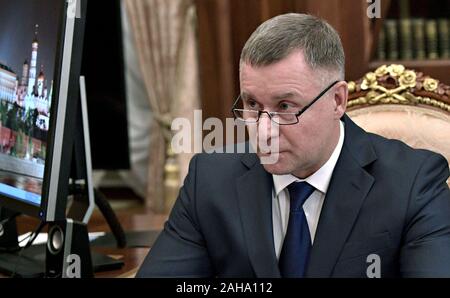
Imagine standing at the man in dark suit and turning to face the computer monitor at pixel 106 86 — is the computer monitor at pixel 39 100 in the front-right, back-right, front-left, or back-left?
front-left

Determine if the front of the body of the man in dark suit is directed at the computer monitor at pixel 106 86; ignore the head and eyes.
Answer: no

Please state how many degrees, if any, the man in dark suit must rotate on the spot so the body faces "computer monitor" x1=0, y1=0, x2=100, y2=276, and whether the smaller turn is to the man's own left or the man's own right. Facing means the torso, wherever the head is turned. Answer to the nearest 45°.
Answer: approximately 45° to the man's own right

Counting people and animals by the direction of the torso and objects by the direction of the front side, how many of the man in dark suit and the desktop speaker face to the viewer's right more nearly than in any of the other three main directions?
0

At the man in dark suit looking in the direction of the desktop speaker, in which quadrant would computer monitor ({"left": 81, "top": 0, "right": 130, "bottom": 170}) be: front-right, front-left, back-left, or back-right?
front-right

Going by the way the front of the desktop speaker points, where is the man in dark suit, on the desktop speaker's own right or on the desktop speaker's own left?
on the desktop speaker's own left

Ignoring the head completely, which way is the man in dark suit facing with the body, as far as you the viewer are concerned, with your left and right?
facing the viewer and to the left of the viewer

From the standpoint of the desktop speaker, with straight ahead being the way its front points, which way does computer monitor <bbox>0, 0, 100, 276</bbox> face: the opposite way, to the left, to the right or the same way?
the same way

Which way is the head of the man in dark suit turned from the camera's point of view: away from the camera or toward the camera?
toward the camera
